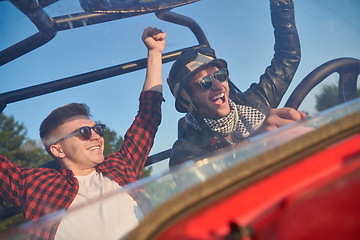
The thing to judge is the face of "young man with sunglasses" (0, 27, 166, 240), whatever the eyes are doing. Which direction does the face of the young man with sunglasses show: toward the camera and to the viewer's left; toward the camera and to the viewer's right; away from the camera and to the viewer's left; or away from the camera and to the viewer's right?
toward the camera and to the viewer's right

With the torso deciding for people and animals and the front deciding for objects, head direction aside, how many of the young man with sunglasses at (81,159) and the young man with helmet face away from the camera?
0

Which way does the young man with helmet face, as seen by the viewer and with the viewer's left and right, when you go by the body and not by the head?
facing the viewer and to the right of the viewer
